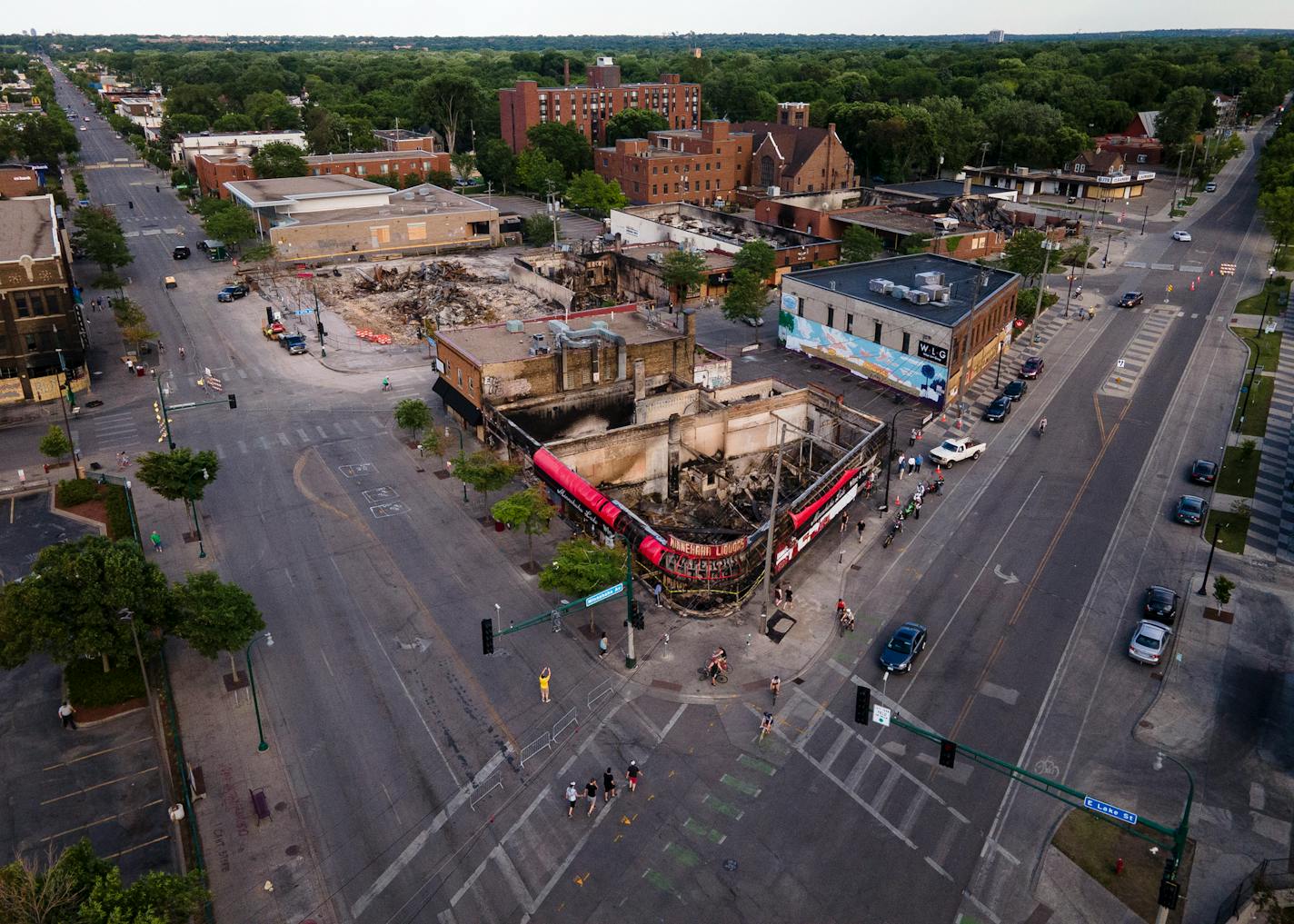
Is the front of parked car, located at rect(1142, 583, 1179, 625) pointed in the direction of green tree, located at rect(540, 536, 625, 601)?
no

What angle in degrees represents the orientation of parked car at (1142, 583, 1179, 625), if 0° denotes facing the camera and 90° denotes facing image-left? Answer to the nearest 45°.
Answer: approximately 180°

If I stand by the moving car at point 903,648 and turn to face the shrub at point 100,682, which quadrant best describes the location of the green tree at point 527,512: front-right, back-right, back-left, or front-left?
front-right

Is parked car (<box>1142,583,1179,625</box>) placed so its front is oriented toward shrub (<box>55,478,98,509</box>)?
no

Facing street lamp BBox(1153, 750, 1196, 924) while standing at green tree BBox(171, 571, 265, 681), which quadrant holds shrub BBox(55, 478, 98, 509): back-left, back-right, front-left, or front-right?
back-left

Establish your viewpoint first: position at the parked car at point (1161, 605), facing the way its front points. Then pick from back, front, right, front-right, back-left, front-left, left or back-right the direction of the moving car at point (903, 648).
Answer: back-left

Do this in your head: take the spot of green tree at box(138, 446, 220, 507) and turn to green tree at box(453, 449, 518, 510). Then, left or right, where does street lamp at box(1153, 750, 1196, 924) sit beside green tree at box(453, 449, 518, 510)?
right

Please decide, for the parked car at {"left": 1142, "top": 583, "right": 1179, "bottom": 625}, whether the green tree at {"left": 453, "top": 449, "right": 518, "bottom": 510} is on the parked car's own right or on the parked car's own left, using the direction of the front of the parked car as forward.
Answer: on the parked car's own left

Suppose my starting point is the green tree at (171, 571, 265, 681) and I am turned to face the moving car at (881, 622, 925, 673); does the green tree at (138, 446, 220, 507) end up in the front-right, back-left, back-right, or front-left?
back-left

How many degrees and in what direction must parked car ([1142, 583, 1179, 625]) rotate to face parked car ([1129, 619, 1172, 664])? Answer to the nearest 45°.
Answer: approximately 180°

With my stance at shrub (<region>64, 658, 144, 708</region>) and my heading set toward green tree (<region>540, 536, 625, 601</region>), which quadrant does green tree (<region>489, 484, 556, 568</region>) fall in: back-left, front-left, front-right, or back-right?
front-left

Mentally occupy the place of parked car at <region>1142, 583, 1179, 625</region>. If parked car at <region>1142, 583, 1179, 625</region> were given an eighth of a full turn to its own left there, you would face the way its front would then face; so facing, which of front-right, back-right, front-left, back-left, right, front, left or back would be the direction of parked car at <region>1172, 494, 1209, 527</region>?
front-right

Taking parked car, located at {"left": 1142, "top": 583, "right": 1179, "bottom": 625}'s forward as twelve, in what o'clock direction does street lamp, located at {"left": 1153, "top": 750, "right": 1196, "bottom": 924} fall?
The street lamp is roughly at 6 o'clock from the parked car.

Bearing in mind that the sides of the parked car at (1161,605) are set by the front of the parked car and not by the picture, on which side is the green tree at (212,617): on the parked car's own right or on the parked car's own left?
on the parked car's own left
